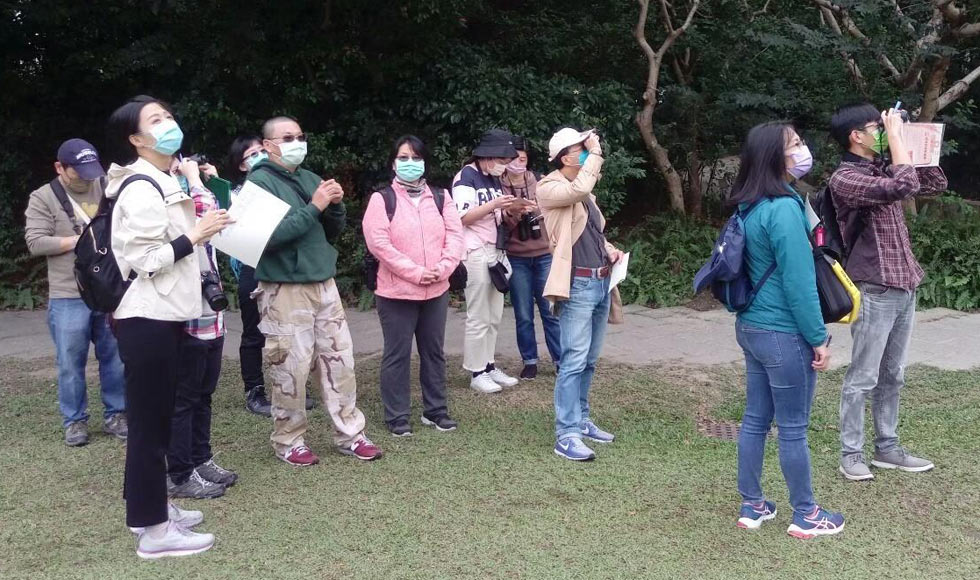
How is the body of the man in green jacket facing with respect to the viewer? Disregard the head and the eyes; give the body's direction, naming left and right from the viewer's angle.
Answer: facing the viewer and to the right of the viewer

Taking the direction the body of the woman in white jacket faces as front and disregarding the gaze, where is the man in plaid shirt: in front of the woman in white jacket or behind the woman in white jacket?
in front

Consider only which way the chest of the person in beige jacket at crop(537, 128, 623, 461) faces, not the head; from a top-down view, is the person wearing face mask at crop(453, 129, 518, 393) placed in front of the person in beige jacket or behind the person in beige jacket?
behind

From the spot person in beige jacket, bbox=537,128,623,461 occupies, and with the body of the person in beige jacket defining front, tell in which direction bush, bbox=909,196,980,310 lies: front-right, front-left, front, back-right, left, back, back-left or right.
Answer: left

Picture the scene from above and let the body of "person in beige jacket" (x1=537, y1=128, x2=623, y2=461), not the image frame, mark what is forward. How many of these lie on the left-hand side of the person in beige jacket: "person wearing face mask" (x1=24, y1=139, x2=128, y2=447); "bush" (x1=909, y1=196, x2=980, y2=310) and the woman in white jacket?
1

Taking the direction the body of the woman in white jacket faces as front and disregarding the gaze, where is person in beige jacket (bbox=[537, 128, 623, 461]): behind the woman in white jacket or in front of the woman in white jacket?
in front

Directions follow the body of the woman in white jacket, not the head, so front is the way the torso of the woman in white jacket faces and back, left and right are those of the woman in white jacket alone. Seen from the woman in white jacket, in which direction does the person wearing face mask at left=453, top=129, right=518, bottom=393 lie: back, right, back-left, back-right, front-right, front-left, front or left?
front-left

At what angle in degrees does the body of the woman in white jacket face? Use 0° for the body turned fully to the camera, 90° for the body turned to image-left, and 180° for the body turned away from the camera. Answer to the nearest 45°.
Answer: approximately 270°

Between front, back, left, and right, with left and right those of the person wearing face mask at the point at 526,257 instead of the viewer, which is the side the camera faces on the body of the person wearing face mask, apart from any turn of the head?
front
